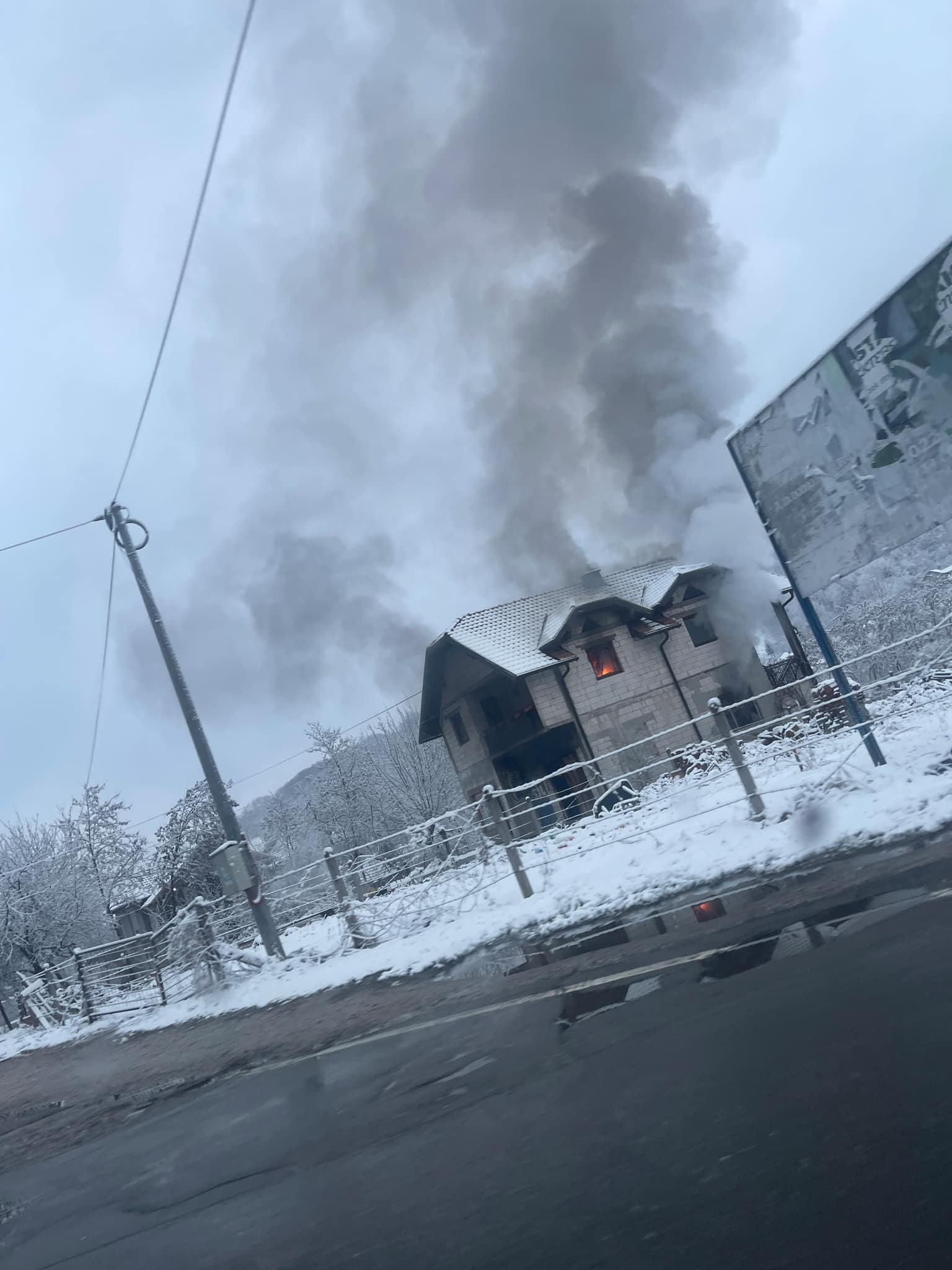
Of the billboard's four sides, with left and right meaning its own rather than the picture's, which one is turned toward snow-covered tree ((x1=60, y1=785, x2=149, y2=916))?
right

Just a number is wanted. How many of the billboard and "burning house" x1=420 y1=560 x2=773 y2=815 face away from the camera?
0

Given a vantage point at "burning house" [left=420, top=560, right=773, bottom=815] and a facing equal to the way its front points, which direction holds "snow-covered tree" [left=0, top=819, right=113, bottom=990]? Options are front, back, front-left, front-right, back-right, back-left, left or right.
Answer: front-right

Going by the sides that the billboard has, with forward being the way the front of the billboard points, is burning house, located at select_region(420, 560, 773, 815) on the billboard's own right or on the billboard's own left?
on the billboard's own right

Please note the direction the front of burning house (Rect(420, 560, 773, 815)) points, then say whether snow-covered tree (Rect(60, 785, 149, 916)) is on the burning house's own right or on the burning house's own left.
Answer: on the burning house's own right

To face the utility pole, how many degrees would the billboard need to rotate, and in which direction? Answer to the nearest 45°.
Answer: approximately 45° to its right

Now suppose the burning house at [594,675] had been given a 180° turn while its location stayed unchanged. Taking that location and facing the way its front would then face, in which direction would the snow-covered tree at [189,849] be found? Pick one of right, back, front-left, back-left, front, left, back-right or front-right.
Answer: back-left

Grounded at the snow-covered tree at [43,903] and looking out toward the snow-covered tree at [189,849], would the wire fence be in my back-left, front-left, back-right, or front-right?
front-right

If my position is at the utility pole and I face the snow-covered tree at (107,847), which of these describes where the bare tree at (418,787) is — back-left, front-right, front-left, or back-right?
front-right
